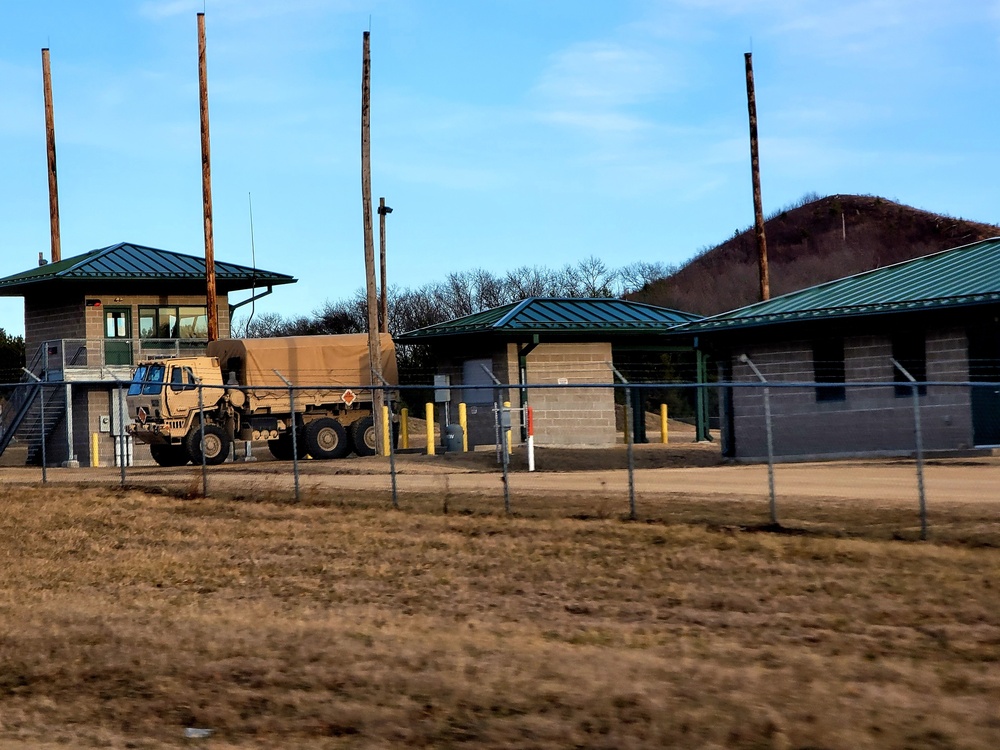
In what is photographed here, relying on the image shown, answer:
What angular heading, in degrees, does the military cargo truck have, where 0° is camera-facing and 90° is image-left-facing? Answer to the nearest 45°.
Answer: approximately 45°

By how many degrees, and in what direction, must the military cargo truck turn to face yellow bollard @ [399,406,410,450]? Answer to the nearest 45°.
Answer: approximately 180°

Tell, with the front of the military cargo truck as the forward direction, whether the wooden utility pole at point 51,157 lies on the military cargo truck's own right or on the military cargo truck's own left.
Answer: on the military cargo truck's own right

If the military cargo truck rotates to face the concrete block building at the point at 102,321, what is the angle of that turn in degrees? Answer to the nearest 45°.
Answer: approximately 90° to its right
